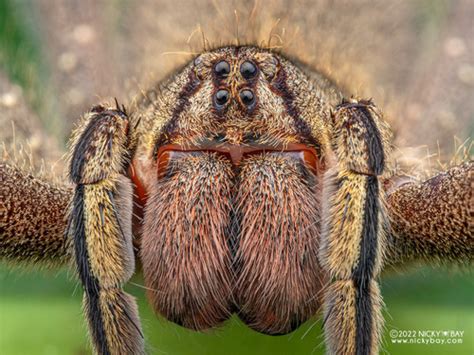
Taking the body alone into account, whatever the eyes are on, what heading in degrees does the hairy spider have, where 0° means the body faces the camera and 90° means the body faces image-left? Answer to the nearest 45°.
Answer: approximately 0°
